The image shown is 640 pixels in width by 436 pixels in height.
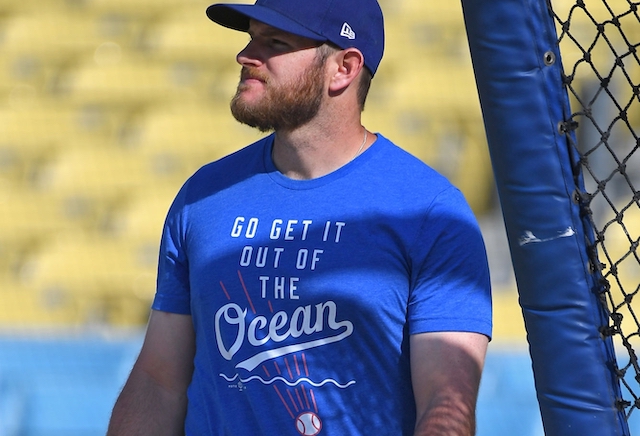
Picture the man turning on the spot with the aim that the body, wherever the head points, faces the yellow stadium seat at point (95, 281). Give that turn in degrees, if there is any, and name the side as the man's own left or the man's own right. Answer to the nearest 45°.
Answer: approximately 135° to the man's own right

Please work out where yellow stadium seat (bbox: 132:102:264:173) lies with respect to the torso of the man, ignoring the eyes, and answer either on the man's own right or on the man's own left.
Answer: on the man's own right

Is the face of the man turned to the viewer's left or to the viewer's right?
to the viewer's left

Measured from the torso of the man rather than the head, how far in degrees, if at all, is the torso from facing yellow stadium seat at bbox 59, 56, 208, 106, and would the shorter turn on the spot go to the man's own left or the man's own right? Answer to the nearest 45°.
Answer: approximately 135° to the man's own right

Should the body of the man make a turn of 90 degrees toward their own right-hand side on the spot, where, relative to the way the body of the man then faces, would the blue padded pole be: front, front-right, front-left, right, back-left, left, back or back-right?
back

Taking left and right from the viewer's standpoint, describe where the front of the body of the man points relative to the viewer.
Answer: facing the viewer and to the left of the viewer

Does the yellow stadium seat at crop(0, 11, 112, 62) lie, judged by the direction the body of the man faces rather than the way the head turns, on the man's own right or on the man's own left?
on the man's own right

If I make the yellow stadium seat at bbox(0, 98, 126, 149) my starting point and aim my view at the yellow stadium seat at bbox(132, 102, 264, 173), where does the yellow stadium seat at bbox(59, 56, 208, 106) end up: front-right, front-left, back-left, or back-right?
front-left
